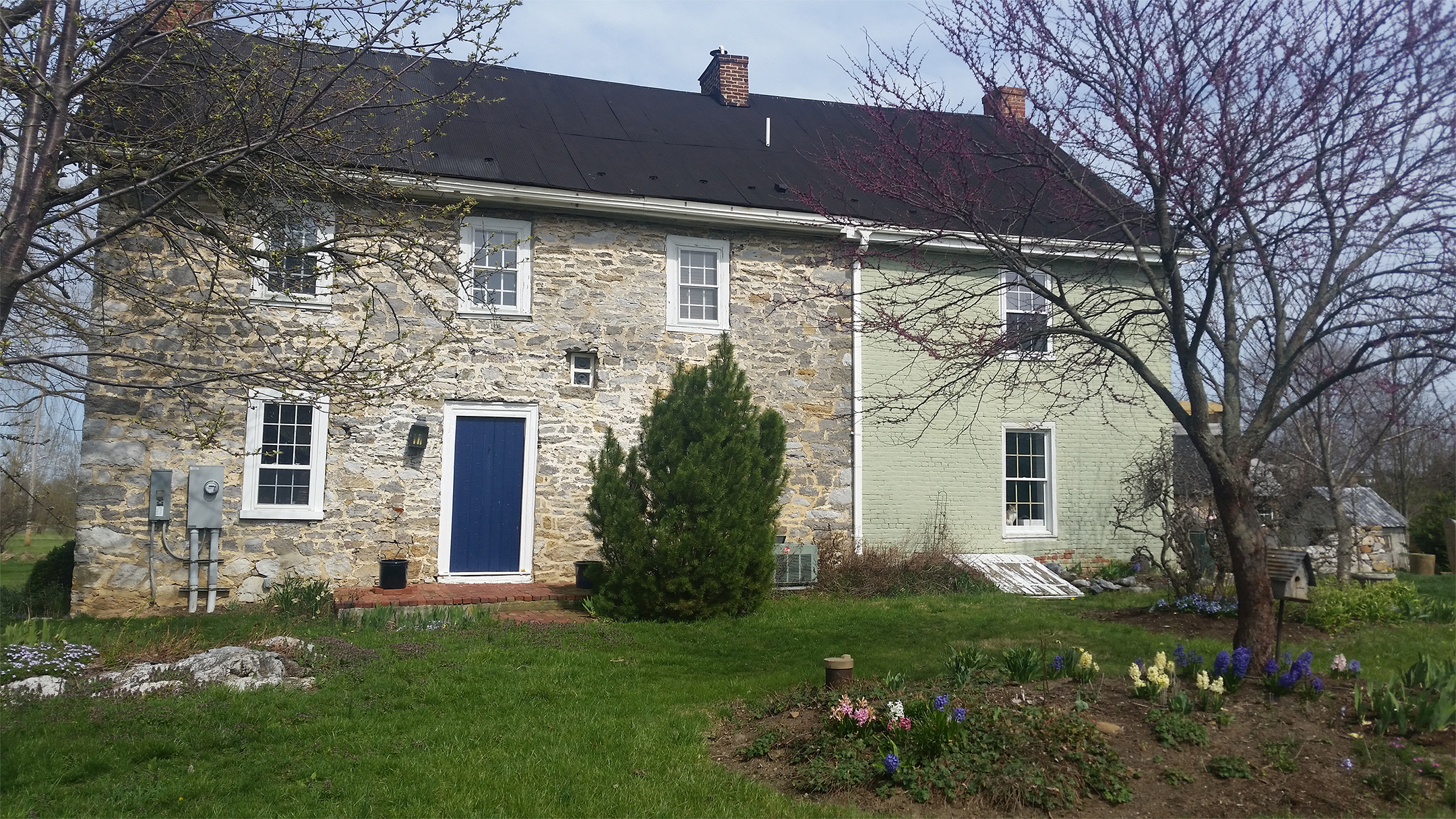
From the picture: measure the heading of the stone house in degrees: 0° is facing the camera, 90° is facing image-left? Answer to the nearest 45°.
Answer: approximately 0°

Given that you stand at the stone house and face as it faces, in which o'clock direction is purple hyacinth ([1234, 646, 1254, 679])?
The purple hyacinth is roughly at 11 o'clock from the stone house.

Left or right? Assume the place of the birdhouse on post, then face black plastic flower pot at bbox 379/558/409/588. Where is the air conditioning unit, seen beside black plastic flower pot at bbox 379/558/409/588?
right

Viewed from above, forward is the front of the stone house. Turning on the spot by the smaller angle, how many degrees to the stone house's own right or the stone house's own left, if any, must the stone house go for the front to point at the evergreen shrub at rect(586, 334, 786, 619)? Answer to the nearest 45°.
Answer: approximately 45° to the stone house's own left

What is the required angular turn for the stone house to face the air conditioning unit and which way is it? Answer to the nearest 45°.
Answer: approximately 90° to its left

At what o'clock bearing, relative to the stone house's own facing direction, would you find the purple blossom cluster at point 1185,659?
The purple blossom cluster is roughly at 11 o'clock from the stone house.

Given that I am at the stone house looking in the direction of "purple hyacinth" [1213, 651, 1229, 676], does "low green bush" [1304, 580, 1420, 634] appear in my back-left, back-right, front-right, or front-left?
front-left

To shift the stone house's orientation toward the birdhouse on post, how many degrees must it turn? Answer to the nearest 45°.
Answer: approximately 45° to its left

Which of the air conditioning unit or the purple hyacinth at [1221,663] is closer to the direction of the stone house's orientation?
the purple hyacinth

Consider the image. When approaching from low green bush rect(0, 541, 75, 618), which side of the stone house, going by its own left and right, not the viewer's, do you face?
right

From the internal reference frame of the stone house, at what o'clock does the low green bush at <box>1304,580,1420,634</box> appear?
The low green bush is roughly at 10 o'clock from the stone house.

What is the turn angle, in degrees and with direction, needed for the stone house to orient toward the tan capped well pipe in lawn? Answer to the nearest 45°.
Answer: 0° — it already faces it

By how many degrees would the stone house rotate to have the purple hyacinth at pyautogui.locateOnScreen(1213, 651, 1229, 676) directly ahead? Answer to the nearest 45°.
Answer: approximately 45° to its left

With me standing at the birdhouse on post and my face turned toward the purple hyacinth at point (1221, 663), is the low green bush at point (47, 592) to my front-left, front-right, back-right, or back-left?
front-right

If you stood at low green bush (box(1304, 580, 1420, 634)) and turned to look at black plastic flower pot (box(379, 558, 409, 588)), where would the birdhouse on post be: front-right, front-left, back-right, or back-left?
front-left

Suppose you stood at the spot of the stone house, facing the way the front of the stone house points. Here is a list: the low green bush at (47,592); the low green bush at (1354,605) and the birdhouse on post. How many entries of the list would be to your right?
1
